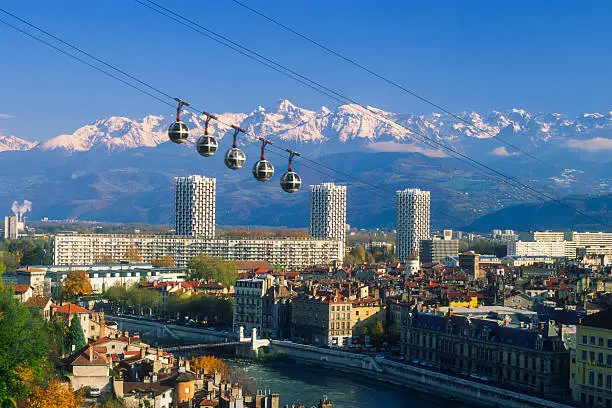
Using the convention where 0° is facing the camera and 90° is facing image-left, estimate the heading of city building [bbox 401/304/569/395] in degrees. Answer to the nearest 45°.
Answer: approximately 45°

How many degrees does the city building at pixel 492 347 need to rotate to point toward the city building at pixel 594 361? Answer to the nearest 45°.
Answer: approximately 90° to its left

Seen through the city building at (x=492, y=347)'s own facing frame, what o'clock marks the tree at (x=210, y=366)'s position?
The tree is roughly at 1 o'clock from the city building.

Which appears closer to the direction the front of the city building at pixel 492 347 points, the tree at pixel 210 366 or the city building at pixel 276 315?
the tree

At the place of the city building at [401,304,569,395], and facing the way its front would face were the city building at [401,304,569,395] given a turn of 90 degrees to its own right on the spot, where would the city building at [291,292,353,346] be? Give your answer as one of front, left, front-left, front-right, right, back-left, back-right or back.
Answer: front

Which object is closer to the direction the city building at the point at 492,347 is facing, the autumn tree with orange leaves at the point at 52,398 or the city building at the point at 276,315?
the autumn tree with orange leaves

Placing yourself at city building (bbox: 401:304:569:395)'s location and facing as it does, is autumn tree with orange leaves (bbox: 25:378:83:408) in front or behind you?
in front

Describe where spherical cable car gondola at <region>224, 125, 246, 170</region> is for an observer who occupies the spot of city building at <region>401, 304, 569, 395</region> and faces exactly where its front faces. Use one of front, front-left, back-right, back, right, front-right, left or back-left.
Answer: front-left

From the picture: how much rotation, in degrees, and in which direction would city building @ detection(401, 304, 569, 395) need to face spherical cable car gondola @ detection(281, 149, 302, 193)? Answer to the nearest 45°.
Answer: approximately 45° to its left

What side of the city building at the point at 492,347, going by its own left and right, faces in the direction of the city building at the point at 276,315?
right
